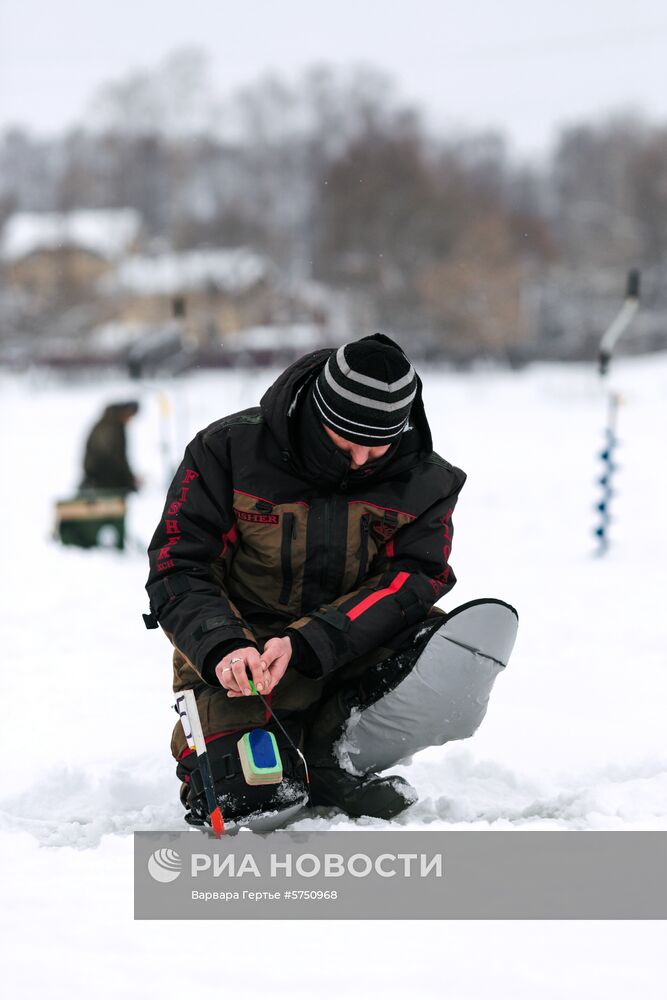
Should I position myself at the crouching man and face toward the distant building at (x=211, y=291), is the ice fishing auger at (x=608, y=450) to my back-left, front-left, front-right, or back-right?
front-right

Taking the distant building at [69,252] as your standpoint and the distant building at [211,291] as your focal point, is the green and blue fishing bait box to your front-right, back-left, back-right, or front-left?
front-right

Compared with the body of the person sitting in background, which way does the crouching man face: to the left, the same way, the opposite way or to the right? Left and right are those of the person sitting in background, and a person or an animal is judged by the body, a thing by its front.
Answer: to the right

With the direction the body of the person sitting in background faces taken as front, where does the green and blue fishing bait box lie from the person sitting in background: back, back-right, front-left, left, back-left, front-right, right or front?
right

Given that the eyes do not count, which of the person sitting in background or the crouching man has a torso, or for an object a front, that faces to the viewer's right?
the person sitting in background

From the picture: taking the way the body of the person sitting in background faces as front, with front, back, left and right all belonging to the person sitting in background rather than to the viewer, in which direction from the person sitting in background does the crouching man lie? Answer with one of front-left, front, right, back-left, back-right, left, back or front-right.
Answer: right

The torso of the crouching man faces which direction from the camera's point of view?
toward the camera

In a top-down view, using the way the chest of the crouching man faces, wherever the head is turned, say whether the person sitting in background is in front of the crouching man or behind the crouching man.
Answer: behind

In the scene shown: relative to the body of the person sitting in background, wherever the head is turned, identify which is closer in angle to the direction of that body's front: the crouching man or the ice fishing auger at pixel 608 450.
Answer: the ice fishing auger

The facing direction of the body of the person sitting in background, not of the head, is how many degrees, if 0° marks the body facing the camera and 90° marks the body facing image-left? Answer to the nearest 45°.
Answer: approximately 270°

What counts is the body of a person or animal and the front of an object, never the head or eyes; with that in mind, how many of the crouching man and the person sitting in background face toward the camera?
1

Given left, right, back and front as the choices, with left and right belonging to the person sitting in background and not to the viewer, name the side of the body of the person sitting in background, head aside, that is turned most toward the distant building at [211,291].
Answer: left

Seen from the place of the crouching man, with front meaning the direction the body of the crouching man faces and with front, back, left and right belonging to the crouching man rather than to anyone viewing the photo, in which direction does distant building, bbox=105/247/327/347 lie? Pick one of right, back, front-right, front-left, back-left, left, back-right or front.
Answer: back
